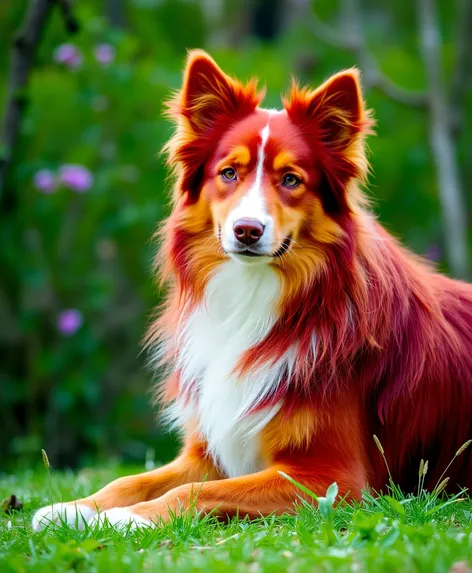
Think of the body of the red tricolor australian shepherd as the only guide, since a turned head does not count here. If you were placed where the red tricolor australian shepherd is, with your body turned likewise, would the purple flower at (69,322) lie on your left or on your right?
on your right

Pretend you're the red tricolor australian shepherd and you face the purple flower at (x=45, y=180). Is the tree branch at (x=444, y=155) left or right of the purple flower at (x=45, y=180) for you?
right

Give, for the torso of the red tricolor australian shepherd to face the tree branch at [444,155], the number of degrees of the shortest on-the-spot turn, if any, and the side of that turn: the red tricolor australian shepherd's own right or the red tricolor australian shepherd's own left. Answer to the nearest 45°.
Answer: approximately 135° to the red tricolor australian shepherd's own right

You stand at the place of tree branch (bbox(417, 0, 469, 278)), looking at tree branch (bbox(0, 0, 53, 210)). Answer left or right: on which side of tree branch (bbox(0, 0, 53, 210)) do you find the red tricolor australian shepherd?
left

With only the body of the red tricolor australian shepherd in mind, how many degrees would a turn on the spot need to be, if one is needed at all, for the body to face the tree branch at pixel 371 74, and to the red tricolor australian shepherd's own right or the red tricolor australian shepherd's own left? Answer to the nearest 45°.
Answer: approximately 135° to the red tricolor australian shepherd's own right

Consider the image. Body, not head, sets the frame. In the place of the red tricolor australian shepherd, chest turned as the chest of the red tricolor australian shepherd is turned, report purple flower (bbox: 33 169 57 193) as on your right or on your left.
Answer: on your right

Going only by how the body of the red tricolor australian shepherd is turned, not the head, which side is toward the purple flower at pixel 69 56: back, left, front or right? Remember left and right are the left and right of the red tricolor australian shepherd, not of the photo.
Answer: right

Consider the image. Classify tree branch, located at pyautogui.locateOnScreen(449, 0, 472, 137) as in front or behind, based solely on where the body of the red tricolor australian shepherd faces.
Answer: behind

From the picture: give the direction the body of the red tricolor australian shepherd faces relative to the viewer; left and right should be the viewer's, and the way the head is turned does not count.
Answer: facing the viewer and to the left of the viewer
